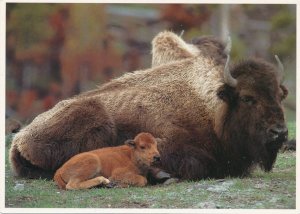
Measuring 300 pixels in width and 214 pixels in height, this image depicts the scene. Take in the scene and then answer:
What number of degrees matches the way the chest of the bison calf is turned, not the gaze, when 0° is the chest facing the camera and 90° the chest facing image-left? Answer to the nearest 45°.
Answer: approximately 270°
